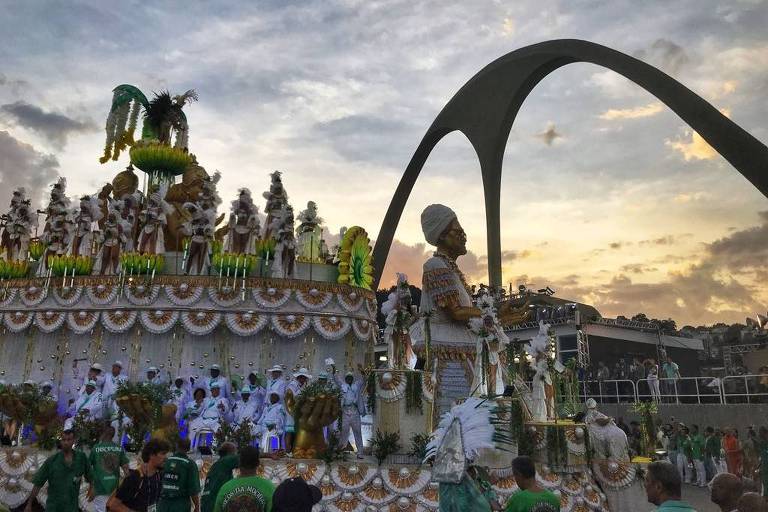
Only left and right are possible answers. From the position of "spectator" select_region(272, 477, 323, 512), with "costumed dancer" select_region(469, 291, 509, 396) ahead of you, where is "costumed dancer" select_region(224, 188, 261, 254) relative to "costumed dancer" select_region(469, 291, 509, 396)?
left

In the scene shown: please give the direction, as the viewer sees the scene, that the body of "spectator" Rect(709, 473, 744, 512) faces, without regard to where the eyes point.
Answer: away from the camera

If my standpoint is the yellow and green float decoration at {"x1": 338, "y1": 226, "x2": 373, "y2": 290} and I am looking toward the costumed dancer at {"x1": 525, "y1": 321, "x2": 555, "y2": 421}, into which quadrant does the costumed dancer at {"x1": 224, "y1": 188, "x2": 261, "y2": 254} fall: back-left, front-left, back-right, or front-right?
back-right

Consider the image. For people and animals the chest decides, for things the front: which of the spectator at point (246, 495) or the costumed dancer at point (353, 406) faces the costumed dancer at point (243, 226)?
the spectator

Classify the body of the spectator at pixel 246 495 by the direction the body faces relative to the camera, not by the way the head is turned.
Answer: away from the camera

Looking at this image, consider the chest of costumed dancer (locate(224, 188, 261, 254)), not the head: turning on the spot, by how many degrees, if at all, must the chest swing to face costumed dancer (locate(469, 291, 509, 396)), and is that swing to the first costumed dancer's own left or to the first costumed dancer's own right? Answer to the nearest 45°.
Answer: approximately 45° to the first costumed dancer's own left

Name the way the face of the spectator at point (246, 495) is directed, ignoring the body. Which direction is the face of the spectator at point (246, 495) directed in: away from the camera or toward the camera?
away from the camera
